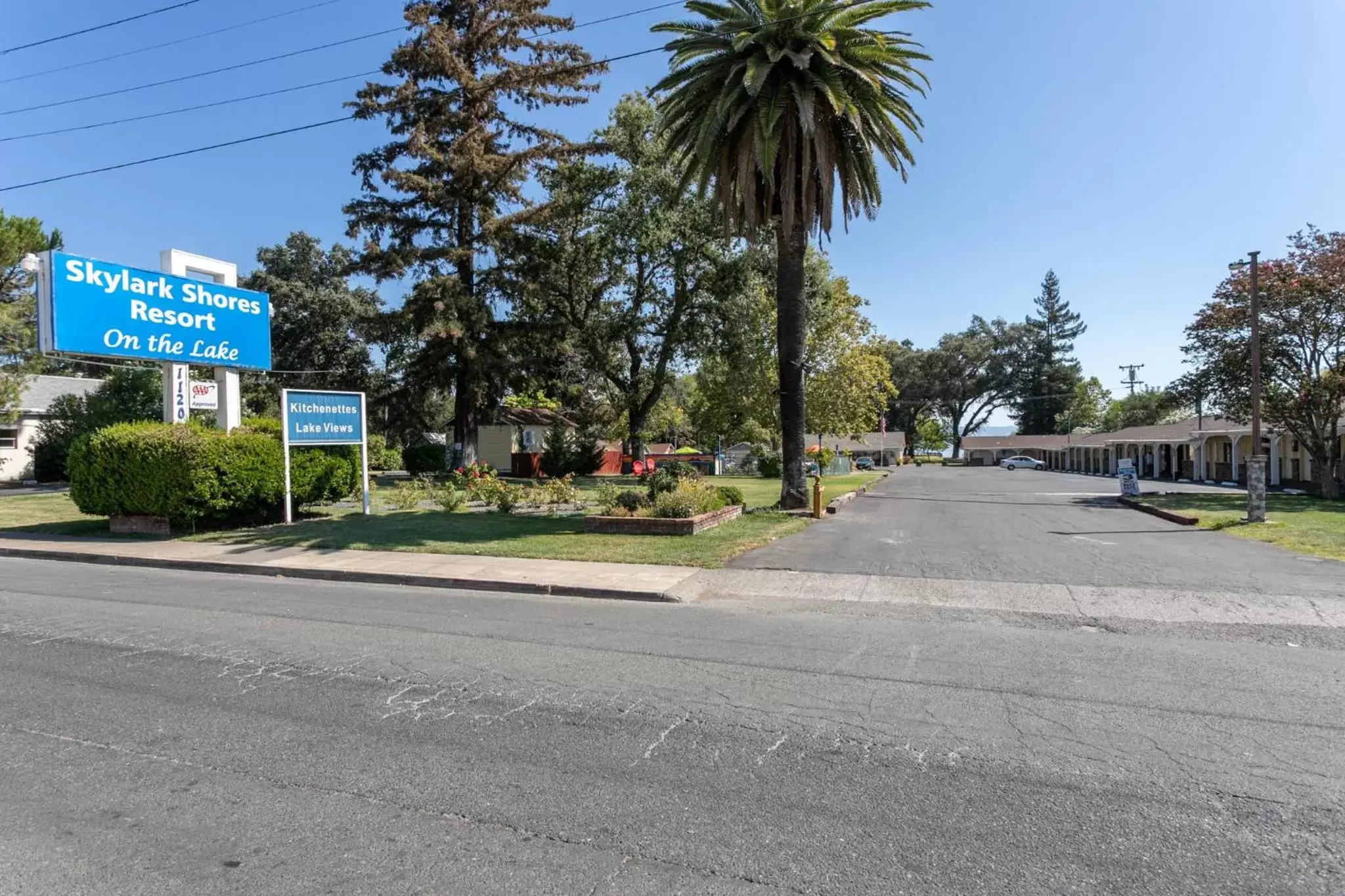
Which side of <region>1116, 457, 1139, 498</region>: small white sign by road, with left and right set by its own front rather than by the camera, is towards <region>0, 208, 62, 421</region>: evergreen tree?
right

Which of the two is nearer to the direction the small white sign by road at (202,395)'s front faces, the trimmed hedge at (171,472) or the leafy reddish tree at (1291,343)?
the trimmed hedge

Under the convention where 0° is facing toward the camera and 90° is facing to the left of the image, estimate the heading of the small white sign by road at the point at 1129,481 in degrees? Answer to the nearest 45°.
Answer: approximately 0°

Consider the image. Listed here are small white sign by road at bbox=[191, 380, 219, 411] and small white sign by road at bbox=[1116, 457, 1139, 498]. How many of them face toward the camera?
2

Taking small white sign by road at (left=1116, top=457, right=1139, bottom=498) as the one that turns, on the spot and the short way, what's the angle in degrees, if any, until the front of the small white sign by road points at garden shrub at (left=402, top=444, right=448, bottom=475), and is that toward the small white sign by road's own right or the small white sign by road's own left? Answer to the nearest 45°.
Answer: approximately 90° to the small white sign by road's own right

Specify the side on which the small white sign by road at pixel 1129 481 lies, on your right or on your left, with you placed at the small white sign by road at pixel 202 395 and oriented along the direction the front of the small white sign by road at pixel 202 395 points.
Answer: on your left

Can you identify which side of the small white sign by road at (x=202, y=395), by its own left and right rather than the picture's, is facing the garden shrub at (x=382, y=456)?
left
